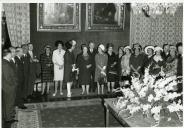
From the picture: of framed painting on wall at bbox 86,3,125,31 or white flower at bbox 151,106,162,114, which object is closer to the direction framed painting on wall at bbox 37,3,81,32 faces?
the white flower

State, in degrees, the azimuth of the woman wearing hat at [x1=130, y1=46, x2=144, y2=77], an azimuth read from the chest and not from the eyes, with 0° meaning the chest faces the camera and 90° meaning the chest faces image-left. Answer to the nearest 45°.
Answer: approximately 0°

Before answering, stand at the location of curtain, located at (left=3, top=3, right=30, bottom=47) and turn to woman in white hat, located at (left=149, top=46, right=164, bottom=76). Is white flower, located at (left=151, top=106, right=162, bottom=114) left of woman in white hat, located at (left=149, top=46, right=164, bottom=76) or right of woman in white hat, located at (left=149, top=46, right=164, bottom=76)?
right

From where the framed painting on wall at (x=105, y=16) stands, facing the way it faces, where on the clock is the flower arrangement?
The flower arrangement is roughly at 12 o'clock from the framed painting on wall.

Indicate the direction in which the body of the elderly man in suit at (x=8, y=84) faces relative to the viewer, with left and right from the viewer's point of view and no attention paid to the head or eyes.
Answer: facing to the right of the viewer

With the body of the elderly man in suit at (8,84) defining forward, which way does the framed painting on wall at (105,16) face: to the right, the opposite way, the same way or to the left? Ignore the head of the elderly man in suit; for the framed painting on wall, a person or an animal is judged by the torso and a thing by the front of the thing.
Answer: to the right

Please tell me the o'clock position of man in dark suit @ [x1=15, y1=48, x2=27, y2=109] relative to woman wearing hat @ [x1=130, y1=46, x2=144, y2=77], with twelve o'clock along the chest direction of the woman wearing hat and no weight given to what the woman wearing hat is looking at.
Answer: The man in dark suit is roughly at 2 o'clock from the woman wearing hat.

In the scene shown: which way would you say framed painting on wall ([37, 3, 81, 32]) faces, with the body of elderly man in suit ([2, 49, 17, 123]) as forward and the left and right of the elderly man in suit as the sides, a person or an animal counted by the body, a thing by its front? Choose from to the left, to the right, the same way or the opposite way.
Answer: to the right
